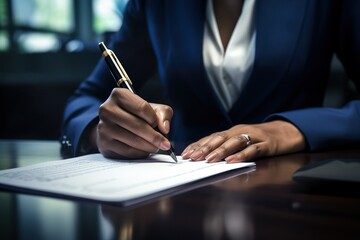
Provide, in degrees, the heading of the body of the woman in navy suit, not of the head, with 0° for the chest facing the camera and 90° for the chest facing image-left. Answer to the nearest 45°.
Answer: approximately 0°
